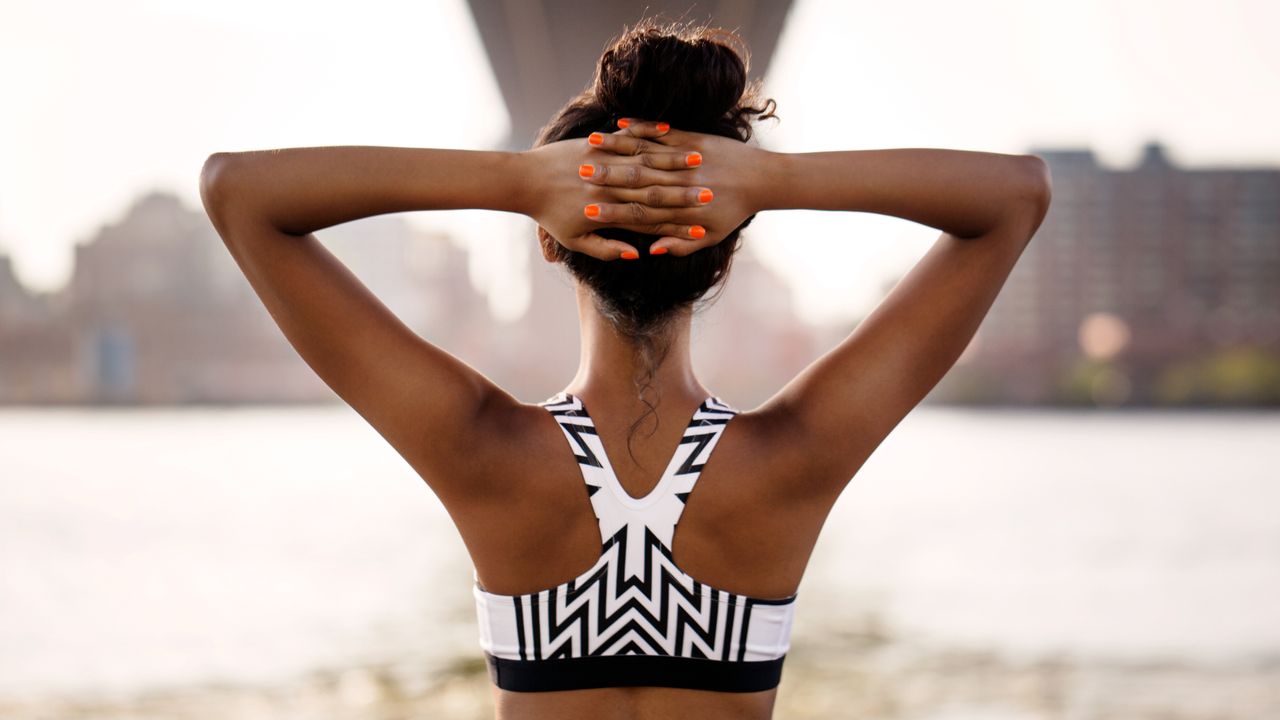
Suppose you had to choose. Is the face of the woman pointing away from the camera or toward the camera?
away from the camera

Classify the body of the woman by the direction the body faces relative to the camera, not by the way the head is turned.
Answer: away from the camera
